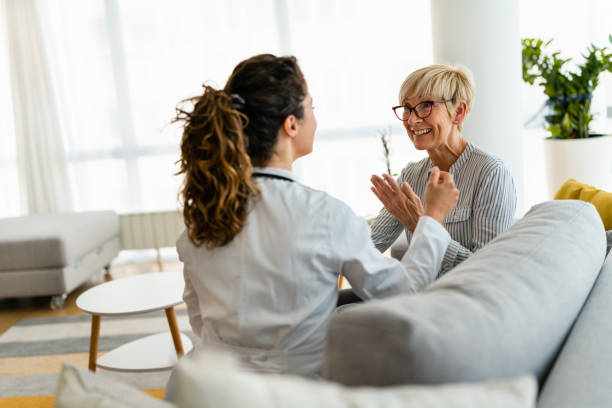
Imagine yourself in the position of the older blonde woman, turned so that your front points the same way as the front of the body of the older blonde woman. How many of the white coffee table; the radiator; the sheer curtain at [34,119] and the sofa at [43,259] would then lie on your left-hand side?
0

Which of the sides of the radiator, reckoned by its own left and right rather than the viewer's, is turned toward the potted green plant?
left

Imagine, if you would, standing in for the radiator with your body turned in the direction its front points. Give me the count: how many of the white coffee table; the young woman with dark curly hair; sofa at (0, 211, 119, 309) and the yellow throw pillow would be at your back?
0

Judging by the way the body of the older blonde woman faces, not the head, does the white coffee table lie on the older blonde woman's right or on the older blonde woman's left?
on the older blonde woman's right

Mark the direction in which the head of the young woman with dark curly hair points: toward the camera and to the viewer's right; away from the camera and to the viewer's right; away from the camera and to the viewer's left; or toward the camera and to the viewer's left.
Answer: away from the camera and to the viewer's right

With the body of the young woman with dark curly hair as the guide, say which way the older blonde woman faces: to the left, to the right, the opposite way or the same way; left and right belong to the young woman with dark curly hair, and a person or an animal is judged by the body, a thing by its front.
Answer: the opposite way

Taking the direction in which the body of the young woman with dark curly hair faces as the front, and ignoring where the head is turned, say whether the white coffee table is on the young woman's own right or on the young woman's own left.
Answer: on the young woman's own left

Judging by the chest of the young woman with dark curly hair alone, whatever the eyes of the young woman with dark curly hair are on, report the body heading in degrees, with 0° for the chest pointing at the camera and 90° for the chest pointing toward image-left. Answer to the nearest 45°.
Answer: approximately 225°

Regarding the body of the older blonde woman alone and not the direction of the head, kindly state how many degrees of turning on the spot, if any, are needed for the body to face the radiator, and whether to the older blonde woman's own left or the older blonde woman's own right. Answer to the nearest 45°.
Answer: approximately 90° to the older blonde woman's own right

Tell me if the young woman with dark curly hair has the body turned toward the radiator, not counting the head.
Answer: no

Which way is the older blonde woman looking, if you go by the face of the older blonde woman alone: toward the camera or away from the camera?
toward the camera

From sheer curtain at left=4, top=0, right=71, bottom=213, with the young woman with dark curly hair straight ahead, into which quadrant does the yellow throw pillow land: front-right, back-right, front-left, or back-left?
front-left

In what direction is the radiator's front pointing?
toward the camera

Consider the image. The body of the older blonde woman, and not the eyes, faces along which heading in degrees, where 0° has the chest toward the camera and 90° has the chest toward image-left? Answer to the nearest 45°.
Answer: approximately 45°

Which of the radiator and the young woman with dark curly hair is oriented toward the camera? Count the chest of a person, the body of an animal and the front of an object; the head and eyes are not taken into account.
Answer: the radiator

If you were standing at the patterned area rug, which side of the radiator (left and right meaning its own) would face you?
front

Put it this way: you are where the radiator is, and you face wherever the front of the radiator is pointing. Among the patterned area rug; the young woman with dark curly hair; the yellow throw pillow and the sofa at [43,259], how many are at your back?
0

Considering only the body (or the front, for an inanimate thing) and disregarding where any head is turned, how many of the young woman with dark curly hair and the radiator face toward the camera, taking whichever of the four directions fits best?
1

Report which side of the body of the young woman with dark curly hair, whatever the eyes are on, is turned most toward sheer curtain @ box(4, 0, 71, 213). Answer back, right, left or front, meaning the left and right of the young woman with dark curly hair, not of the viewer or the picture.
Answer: left
